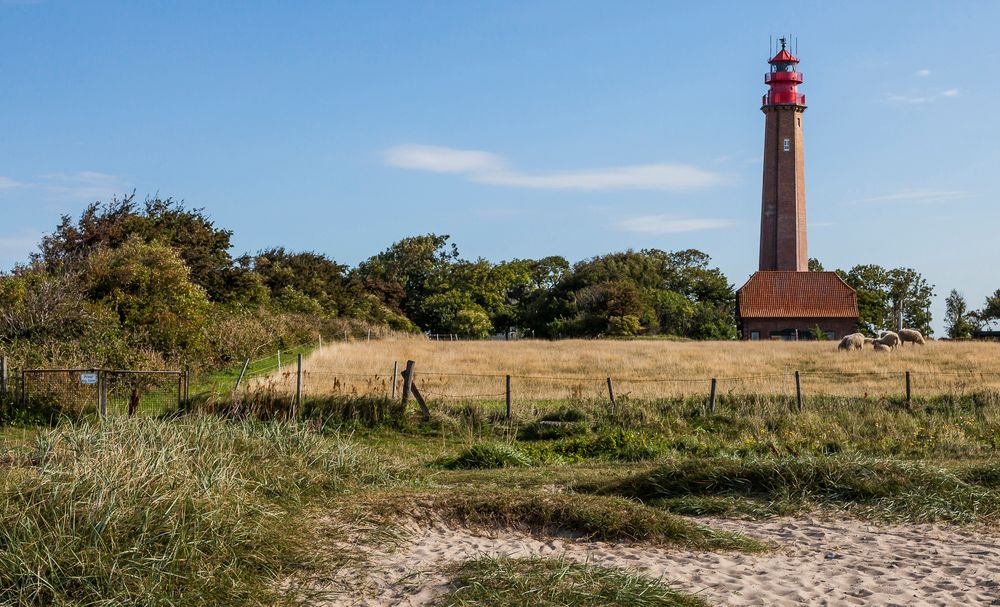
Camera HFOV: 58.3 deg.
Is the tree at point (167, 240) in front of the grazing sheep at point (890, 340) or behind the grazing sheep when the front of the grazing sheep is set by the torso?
in front

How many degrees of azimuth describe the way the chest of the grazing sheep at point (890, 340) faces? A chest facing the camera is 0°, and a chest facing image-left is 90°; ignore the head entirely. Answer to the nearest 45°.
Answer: approximately 90°

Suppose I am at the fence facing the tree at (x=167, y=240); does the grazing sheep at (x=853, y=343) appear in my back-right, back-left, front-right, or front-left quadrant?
front-right

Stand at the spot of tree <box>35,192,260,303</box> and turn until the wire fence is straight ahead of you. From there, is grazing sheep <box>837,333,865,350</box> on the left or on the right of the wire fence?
left

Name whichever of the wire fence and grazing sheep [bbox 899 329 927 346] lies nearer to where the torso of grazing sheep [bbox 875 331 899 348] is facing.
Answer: the wire fence

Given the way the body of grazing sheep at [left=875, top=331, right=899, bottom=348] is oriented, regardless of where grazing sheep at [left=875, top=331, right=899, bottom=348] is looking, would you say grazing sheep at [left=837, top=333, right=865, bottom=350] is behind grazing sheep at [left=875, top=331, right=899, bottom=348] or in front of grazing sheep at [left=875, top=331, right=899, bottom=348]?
in front

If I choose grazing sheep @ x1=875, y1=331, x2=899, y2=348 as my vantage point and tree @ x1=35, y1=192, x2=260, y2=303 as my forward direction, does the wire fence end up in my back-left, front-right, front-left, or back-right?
front-left
